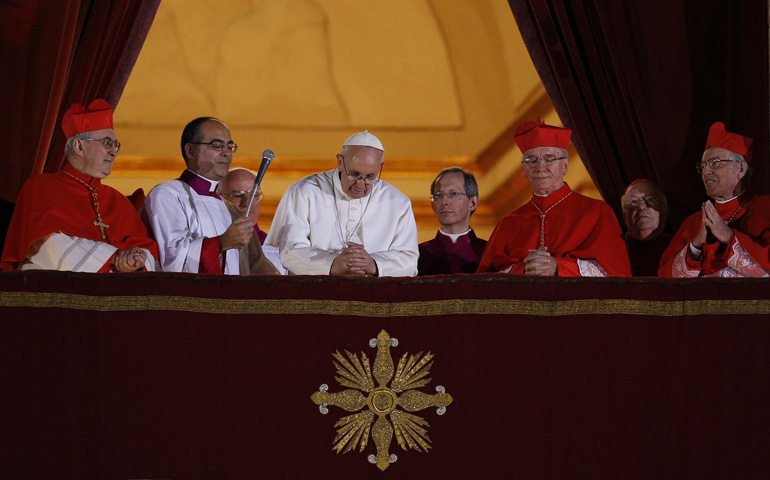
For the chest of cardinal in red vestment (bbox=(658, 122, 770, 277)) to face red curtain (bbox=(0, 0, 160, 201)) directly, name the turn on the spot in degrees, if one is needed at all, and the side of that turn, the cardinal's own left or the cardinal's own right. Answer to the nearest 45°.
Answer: approximately 45° to the cardinal's own right

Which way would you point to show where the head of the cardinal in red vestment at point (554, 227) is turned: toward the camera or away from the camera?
toward the camera

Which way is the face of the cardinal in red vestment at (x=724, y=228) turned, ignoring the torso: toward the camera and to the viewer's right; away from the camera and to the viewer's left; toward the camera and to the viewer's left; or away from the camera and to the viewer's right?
toward the camera and to the viewer's left

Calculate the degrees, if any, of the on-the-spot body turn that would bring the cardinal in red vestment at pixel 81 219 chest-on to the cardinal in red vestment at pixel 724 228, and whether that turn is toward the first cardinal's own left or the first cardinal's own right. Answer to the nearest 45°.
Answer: approximately 45° to the first cardinal's own left

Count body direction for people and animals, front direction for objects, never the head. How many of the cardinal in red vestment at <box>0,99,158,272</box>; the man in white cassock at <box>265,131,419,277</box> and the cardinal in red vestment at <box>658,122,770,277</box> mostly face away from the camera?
0

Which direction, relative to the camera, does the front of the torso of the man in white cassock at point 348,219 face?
toward the camera

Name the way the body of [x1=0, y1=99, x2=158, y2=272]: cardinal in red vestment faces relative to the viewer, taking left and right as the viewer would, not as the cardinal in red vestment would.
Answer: facing the viewer and to the right of the viewer

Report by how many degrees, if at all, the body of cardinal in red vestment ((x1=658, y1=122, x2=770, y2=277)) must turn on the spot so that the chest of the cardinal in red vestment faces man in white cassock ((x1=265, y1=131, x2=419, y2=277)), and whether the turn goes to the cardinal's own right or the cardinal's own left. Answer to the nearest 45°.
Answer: approximately 45° to the cardinal's own right

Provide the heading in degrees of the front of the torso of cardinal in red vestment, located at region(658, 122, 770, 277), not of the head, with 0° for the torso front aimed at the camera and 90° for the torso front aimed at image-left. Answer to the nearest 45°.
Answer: approximately 45°

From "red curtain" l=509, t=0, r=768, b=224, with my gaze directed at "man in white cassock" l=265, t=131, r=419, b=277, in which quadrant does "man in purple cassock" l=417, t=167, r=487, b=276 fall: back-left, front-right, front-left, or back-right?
front-right

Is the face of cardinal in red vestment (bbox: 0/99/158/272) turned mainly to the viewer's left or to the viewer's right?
to the viewer's right

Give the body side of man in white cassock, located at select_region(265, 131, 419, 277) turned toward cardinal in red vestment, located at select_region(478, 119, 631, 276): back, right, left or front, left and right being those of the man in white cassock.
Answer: left

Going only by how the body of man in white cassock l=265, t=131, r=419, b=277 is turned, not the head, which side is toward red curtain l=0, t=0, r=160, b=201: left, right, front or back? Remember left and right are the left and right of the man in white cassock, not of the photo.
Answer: right

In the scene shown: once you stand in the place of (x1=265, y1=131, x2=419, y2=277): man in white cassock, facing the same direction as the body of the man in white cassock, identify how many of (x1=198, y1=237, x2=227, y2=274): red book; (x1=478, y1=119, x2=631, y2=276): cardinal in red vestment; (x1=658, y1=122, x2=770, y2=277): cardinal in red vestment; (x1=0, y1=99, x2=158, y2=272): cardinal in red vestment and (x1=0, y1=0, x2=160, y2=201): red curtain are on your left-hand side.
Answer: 2

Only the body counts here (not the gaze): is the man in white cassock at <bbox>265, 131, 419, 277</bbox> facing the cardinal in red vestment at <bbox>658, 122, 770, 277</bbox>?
no
